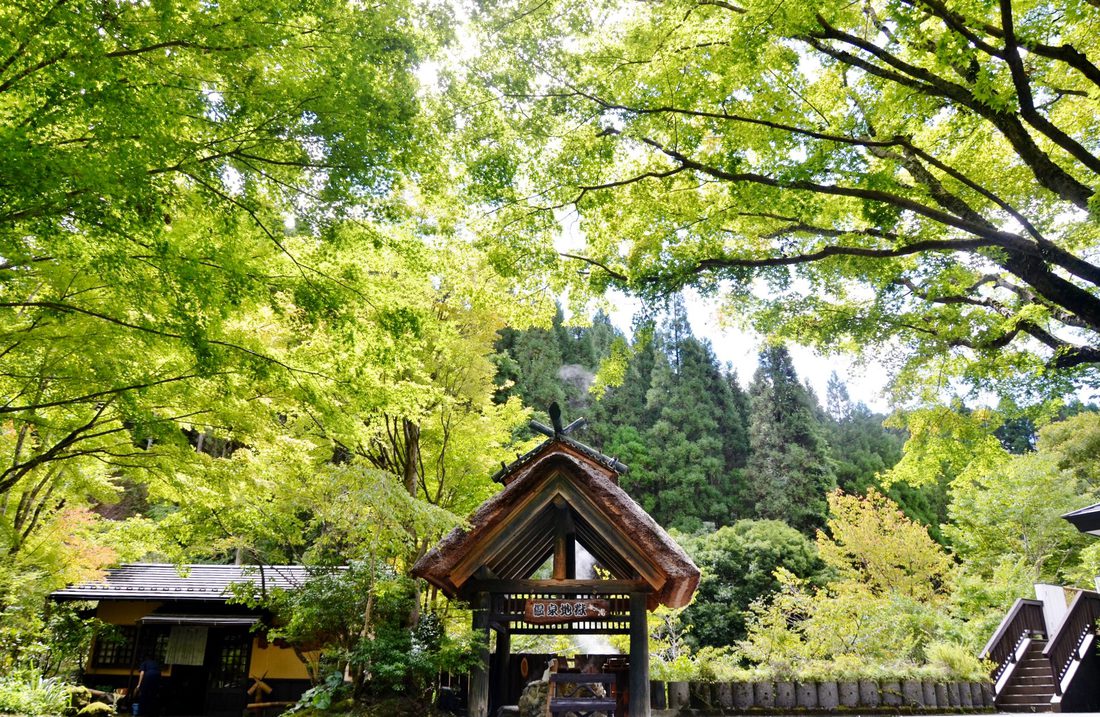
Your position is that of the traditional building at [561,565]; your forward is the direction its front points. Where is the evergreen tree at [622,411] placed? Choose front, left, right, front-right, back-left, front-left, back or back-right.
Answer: back

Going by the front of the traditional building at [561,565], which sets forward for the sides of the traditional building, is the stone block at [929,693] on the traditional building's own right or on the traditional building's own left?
on the traditional building's own left

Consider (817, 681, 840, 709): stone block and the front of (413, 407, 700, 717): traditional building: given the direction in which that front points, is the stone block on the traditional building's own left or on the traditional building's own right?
on the traditional building's own left

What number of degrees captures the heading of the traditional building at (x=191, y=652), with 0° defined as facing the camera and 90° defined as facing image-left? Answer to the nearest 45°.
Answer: approximately 0°

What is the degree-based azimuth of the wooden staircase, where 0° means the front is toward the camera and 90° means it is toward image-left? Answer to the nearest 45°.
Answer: approximately 0°

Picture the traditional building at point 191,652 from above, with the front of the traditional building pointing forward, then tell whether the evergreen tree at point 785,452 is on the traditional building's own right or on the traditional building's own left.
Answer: on the traditional building's own left

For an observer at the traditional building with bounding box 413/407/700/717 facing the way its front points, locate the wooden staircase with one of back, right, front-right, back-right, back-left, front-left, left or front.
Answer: back-left
